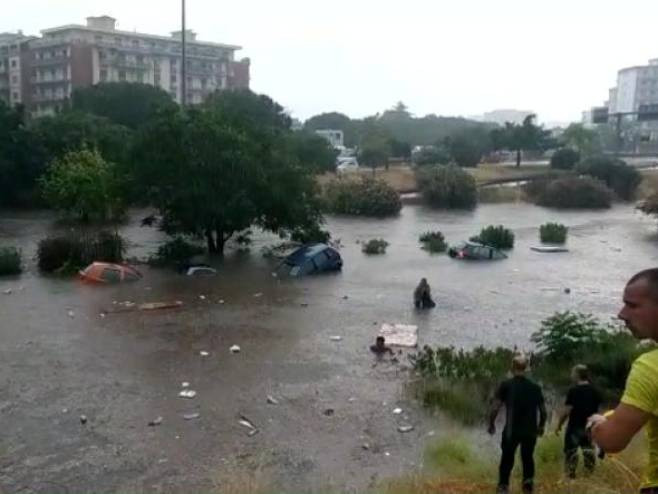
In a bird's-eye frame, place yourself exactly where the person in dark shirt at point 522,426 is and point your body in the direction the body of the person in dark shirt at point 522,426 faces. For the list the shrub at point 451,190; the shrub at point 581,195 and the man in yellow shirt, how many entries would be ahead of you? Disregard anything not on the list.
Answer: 2

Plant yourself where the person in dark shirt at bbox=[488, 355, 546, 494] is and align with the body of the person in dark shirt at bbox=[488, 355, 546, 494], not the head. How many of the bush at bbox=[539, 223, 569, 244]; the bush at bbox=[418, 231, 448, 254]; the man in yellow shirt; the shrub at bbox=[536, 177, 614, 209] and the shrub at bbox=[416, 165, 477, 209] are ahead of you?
4

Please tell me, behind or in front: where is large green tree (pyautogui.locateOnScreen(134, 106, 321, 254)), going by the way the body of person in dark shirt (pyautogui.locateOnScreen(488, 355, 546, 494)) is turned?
in front

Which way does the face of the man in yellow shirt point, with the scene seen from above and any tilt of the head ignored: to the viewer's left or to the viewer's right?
to the viewer's left

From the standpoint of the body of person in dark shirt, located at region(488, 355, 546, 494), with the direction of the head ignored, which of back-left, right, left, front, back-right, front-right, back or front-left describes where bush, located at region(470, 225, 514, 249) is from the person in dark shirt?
front

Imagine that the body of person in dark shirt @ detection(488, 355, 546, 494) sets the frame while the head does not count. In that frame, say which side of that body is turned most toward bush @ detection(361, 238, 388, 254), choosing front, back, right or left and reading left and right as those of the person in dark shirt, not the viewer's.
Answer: front

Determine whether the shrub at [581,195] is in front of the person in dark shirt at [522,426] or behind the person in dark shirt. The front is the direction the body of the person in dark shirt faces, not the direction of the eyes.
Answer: in front

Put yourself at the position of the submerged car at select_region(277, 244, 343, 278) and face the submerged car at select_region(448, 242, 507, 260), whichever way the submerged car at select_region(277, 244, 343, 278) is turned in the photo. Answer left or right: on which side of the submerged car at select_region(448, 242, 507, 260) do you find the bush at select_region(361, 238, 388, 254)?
left

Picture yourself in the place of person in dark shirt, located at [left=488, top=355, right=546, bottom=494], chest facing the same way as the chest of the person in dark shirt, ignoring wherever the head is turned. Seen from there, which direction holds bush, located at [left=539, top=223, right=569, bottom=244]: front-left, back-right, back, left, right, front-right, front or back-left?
front

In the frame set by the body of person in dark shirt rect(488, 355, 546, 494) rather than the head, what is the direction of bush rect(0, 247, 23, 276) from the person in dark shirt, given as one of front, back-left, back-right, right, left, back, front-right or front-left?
front-left

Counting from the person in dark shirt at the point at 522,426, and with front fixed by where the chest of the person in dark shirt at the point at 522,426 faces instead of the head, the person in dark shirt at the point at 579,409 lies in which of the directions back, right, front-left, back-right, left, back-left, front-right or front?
front-right

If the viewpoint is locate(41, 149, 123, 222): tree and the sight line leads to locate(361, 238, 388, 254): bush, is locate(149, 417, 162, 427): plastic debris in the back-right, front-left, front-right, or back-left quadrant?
front-right

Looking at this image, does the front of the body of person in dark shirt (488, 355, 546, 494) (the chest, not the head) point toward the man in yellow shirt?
no

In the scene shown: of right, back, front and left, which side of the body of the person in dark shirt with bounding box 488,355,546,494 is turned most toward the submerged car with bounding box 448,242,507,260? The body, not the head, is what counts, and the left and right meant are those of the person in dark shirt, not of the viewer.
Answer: front

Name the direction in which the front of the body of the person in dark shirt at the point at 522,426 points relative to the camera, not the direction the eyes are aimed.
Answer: away from the camera

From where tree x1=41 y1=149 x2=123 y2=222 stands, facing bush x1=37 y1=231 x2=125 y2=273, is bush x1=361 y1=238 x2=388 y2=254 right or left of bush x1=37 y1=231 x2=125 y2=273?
left

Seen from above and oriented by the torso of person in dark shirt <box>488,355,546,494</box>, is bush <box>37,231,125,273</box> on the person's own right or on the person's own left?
on the person's own left

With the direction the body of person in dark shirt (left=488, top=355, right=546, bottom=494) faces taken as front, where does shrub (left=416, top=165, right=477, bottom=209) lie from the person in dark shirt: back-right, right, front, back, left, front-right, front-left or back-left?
front
